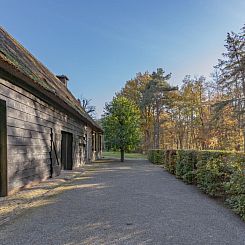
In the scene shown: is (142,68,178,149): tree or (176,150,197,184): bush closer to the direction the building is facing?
the bush

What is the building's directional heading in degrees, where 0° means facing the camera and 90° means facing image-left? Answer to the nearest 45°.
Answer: approximately 315°

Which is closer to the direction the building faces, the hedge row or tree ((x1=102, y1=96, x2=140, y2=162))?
the hedge row

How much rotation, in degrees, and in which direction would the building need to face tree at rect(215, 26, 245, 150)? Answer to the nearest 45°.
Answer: approximately 90° to its left
